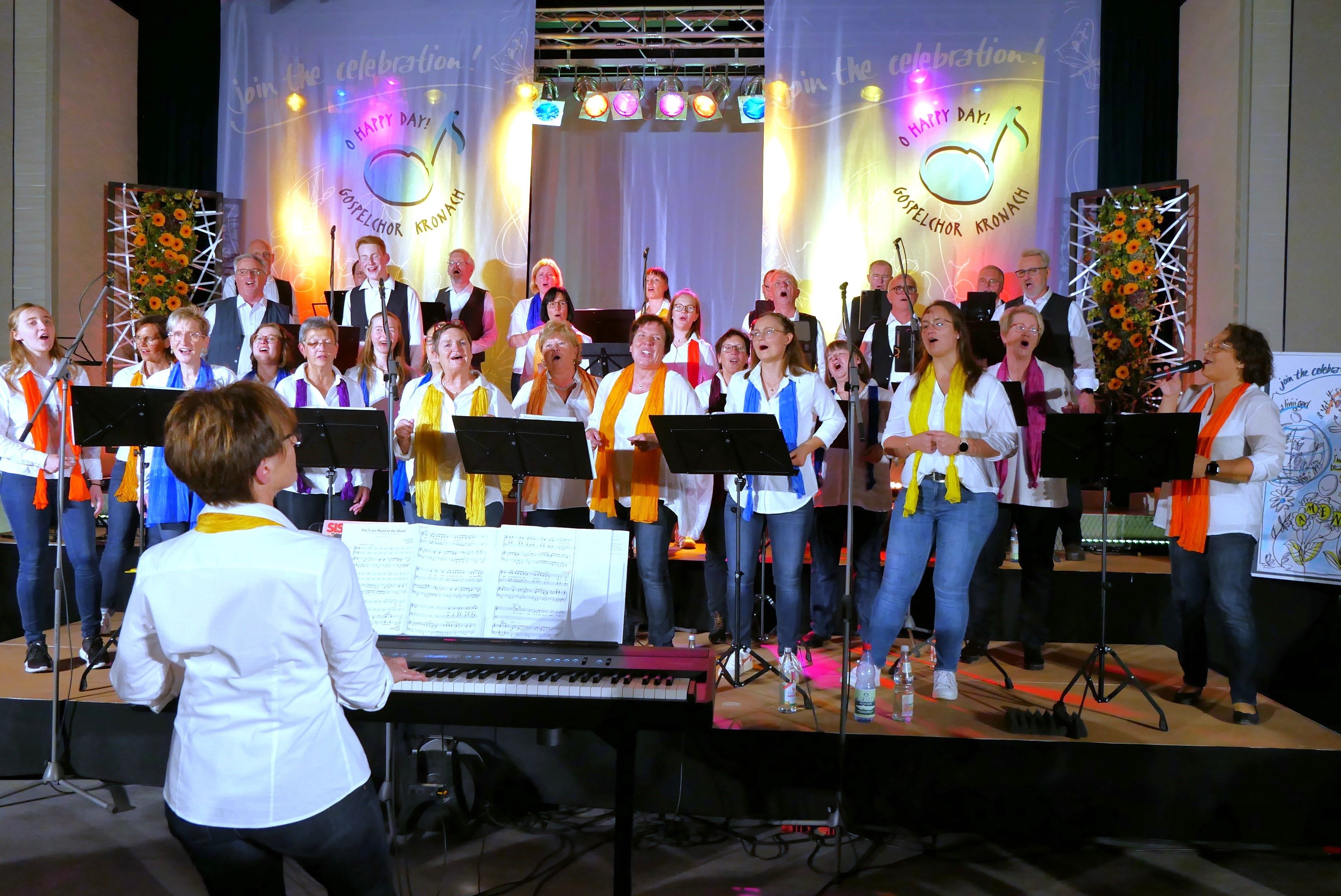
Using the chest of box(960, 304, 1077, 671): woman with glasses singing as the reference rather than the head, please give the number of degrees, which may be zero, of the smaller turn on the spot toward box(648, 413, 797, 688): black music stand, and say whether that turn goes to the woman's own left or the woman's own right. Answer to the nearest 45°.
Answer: approximately 45° to the woman's own right

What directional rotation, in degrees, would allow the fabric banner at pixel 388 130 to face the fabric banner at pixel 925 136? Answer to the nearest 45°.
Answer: approximately 90° to its left

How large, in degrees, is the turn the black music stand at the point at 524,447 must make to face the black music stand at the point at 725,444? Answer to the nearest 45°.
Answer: approximately 135° to its right

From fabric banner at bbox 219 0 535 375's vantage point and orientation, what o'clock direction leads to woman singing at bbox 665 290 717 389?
The woman singing is roughly at 11 o'clock from the fabric banner.

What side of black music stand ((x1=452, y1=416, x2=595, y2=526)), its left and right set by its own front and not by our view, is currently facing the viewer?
back

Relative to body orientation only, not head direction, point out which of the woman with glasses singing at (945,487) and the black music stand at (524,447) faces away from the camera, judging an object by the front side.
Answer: the black music stand

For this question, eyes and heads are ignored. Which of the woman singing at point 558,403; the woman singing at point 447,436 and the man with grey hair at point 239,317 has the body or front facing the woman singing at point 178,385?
the man with grey hair

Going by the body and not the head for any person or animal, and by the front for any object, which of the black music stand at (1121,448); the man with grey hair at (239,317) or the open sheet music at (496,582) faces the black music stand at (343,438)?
the man with grey hair
